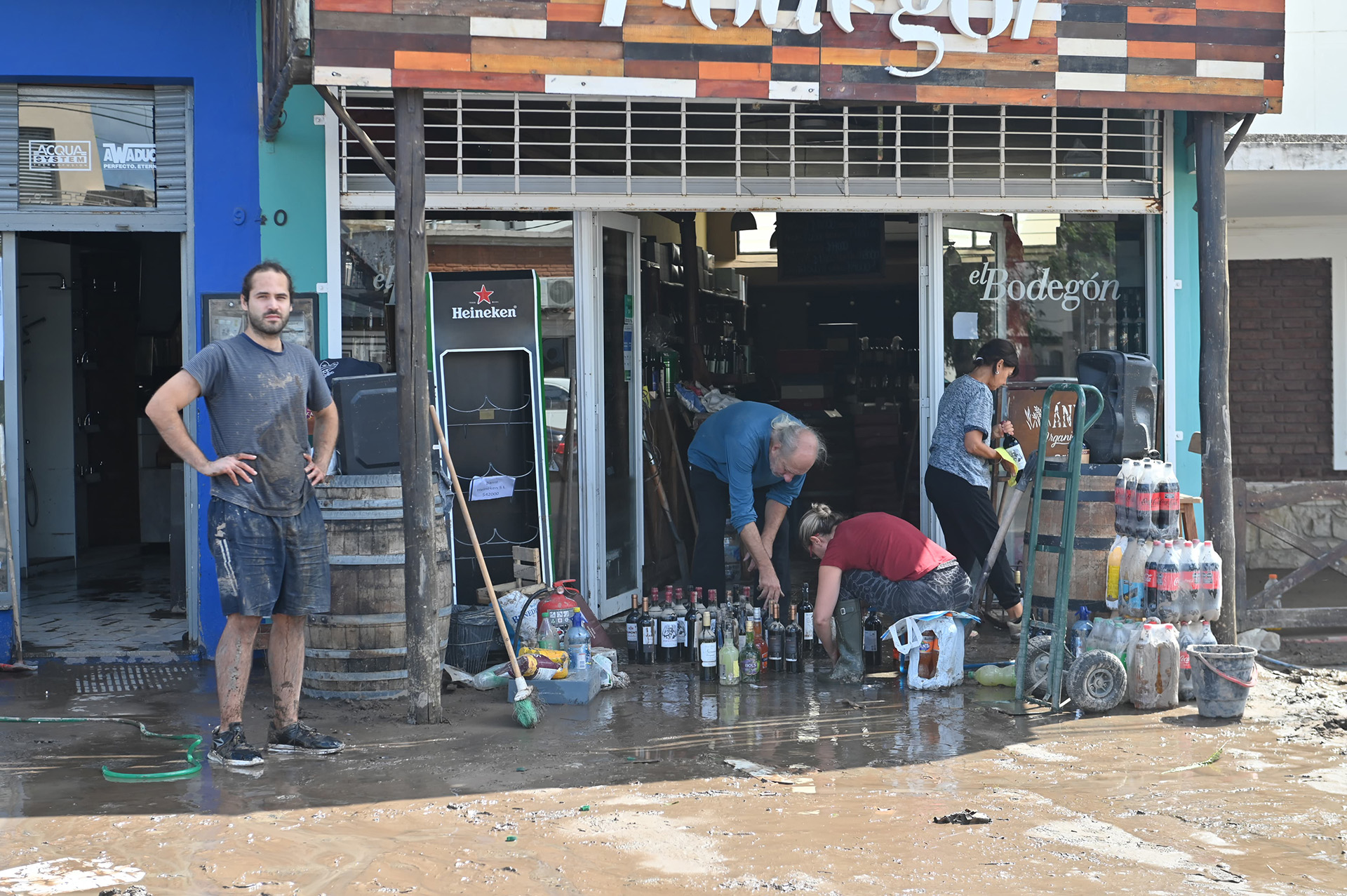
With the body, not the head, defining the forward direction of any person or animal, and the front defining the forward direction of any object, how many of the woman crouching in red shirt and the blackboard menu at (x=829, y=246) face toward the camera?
1

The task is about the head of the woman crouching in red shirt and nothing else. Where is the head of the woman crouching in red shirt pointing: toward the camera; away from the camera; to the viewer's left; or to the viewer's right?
to the viewer's left

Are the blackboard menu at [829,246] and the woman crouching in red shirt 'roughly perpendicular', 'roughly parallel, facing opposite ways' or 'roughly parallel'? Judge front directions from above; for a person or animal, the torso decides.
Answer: roughly perpendicular

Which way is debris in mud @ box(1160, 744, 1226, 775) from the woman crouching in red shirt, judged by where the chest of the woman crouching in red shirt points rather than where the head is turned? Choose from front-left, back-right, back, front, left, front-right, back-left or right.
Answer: back-left

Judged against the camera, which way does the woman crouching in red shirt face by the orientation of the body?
to the viewer's left

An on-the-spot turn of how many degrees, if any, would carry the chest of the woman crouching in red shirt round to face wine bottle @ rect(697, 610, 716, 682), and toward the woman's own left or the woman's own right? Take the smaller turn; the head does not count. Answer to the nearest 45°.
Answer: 0° — they already face it
